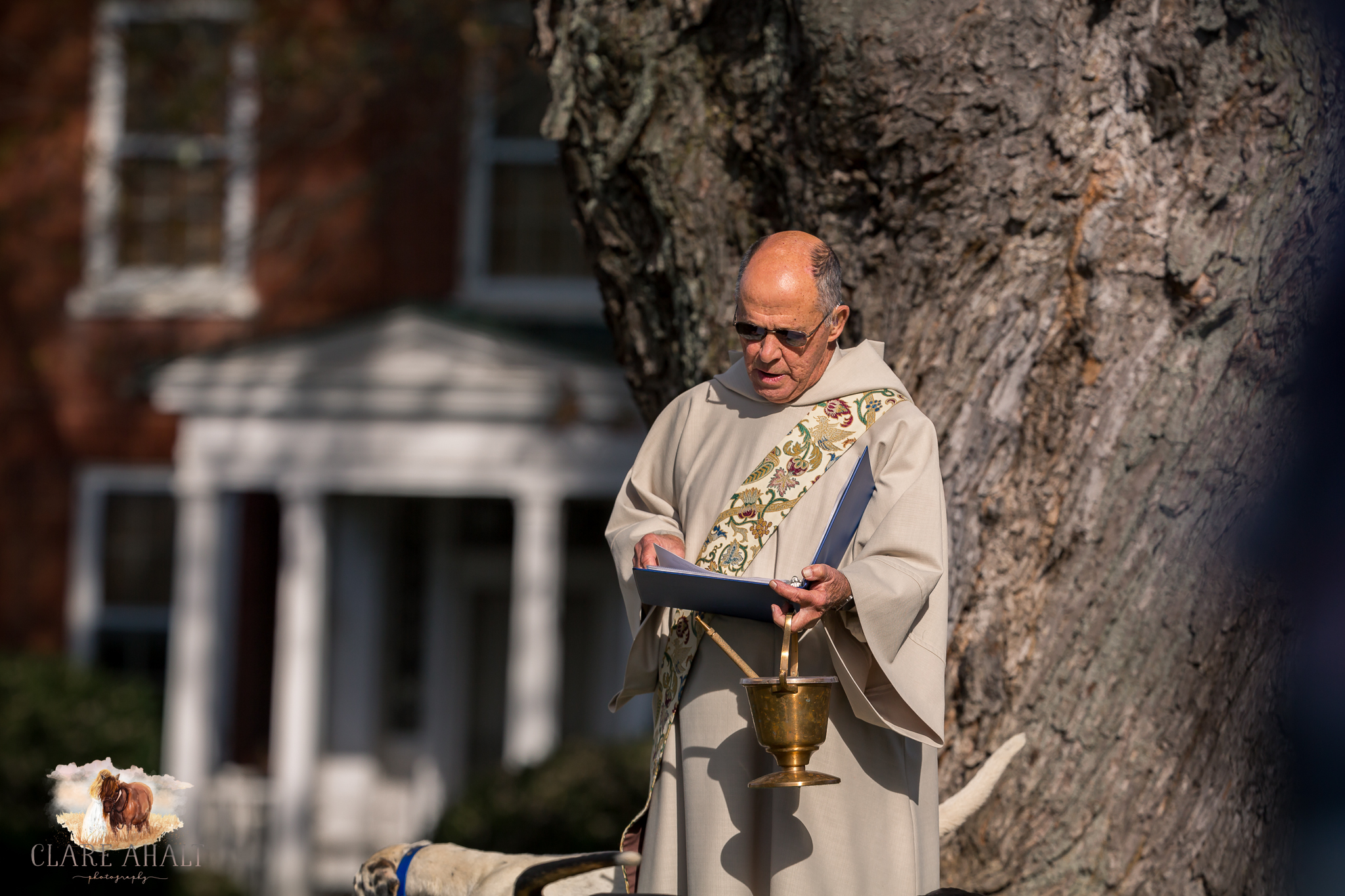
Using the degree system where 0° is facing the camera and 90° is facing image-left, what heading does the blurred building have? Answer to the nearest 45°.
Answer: approximately 0°

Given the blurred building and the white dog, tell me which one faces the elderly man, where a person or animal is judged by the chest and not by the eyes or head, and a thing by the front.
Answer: the blurred building

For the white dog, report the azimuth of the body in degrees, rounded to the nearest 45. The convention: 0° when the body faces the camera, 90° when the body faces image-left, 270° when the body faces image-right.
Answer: approximately 90°

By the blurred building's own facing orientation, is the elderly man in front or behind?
in front

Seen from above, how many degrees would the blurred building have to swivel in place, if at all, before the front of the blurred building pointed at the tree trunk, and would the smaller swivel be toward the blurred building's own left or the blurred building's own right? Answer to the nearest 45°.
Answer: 0° — it already faces it

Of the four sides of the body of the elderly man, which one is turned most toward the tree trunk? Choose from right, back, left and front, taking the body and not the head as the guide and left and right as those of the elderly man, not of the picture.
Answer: back

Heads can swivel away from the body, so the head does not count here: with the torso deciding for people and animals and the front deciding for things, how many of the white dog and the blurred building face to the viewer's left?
1

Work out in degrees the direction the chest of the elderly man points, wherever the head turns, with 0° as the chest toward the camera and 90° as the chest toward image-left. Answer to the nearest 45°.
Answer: approximately 45°

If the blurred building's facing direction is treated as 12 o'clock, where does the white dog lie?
The white dog is roughly at 12 o'clock from the blurred building.
